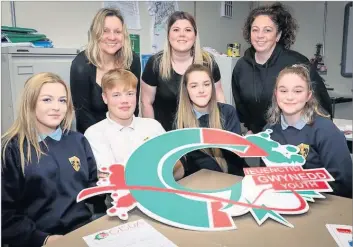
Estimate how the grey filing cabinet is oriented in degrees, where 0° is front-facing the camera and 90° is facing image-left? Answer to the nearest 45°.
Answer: approximately 0°

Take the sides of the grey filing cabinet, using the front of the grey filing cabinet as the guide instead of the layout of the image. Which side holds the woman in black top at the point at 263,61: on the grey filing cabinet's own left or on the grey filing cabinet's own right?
on the grey filing cabinet's own left
